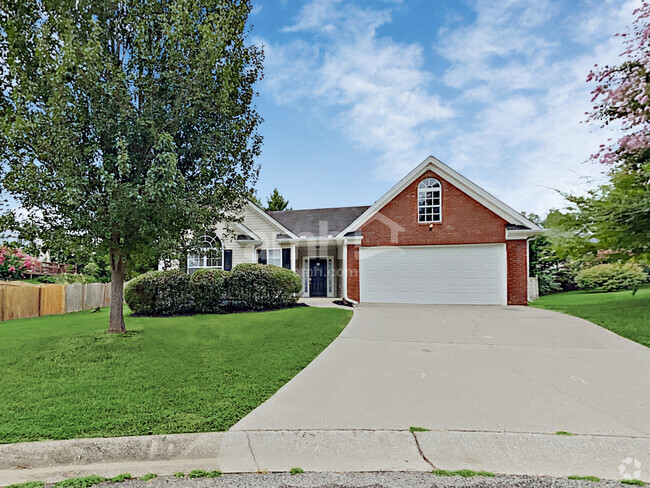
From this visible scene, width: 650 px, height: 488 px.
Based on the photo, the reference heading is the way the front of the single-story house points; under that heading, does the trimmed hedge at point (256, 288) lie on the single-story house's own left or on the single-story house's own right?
on the single-story house's own right

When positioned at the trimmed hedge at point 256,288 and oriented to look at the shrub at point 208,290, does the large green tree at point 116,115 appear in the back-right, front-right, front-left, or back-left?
front-left

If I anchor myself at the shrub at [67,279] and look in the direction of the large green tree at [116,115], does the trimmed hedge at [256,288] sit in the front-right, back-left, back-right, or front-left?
front-left

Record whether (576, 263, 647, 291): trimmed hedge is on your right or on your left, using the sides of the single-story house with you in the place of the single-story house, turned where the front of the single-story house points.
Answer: on your left

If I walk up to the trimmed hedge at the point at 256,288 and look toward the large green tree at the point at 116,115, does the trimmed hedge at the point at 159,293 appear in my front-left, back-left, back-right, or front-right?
front-right

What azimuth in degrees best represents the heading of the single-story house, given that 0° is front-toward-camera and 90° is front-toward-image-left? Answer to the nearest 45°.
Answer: approximately 0°

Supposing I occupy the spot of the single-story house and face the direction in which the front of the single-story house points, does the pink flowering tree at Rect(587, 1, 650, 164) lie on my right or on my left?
on my left

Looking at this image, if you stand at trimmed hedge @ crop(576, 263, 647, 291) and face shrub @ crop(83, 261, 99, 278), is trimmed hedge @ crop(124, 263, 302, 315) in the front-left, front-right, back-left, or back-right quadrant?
front-left

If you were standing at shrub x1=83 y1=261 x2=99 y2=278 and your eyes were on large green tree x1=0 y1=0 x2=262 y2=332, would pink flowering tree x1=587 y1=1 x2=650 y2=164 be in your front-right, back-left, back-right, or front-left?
front-left

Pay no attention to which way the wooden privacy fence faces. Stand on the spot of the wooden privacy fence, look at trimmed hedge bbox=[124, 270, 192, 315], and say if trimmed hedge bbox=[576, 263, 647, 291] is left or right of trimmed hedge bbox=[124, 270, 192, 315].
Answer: left

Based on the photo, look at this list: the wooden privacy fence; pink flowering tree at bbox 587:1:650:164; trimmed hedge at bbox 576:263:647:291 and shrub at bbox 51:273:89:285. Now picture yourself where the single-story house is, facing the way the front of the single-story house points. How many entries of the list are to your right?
2
